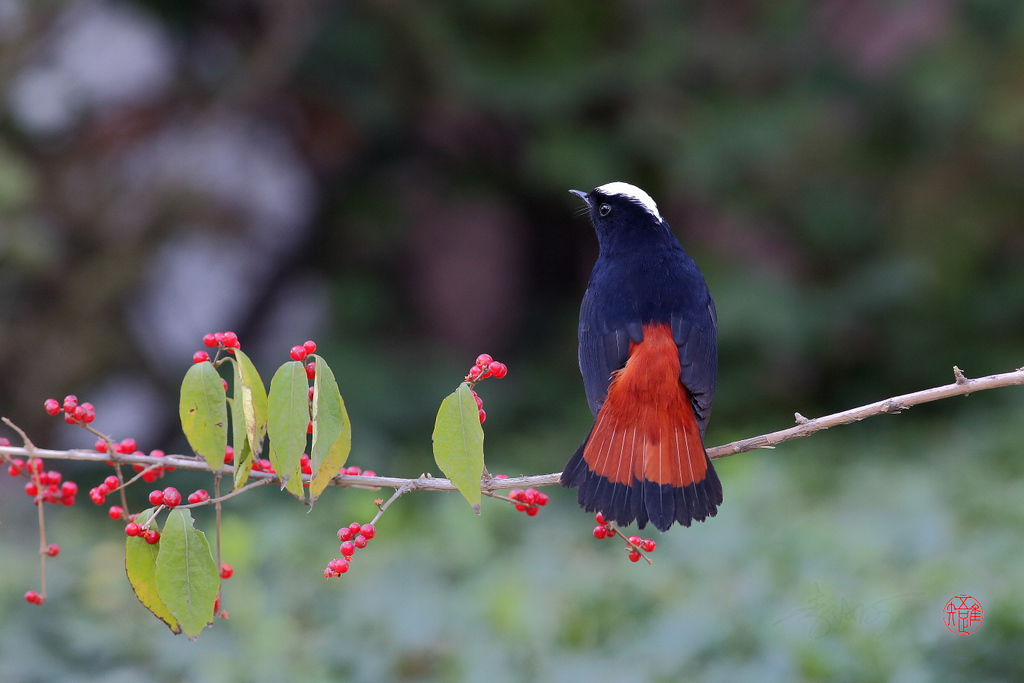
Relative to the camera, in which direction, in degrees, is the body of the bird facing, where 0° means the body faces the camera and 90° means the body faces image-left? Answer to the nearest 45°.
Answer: approximately 180°

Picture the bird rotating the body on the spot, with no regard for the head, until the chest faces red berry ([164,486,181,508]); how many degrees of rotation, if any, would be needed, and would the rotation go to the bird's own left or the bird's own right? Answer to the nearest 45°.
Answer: approximately 135° to the bird's own left
